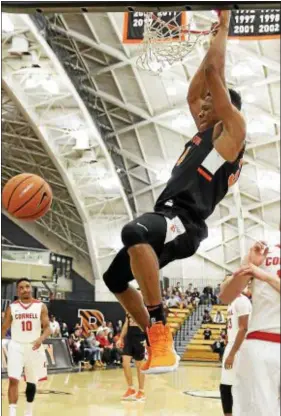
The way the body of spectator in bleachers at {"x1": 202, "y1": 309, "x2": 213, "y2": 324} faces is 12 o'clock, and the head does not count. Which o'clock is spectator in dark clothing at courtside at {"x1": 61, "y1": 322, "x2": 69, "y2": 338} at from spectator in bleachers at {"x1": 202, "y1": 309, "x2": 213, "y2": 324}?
spectator in dark clothing at courtside at {"x1": 61, "y1": 322, "x2": 69, "y2": 338} is roughly at 3 o'clock from spectator in bleachers at {"x1": 202, "y1": 309, "x2": 213, "y2": 324}.

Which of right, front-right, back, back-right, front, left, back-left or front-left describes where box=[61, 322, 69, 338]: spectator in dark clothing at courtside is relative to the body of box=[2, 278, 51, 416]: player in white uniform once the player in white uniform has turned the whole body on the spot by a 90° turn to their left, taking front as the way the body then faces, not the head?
left

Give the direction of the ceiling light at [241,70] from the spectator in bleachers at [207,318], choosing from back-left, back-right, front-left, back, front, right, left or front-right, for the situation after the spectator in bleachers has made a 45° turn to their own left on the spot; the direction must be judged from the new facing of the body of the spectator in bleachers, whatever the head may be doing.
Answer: back

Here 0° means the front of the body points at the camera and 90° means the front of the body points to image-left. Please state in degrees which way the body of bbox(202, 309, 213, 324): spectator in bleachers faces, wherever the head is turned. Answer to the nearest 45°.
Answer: approximately 45°
